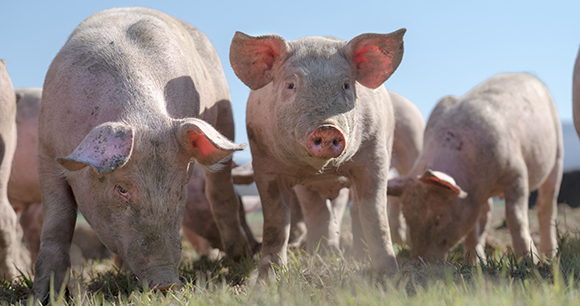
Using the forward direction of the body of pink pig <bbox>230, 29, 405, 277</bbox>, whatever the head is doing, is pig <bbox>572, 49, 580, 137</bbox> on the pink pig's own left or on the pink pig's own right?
on the pink pig's own left

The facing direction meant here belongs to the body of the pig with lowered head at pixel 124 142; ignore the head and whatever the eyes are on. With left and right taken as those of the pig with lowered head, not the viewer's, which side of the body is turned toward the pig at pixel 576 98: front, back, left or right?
left

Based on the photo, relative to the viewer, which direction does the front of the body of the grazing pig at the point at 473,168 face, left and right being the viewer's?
facing the viewer and to the left of the viewer

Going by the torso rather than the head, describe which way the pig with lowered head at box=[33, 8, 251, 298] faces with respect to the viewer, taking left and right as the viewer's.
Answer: facing the viewer

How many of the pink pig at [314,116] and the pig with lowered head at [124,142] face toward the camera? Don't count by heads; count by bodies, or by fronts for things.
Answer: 2

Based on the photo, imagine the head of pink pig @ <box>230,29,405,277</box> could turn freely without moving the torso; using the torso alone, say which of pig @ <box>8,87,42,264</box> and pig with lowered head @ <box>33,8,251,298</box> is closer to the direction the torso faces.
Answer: the pig with lowered head

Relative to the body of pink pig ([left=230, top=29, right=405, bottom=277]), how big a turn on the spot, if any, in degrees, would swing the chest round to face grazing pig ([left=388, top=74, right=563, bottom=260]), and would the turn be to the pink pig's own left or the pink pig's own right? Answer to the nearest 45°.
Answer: approximately 135° to the pink pig's own left

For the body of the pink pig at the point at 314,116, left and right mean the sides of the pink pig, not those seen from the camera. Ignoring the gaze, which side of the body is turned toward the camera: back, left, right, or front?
front
